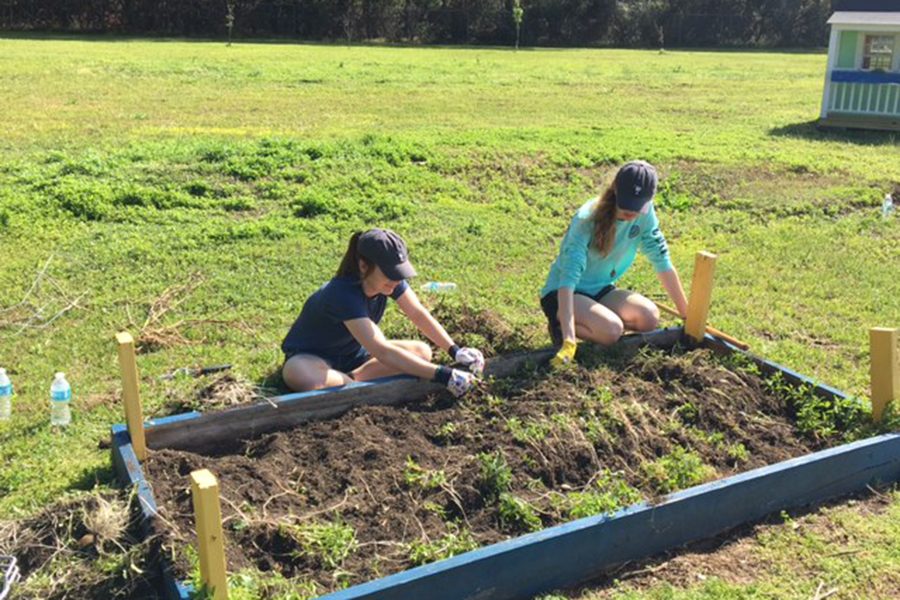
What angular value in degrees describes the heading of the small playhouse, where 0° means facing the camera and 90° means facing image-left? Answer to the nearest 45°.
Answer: approximately 0°

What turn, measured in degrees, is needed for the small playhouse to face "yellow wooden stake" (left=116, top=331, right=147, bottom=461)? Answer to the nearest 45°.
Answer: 0° — it already faces it

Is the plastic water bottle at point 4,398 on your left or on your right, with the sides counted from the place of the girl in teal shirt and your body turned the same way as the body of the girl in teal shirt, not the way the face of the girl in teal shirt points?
on your right

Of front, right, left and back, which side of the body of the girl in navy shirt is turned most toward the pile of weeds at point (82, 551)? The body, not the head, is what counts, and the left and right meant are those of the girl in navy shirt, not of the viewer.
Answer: right

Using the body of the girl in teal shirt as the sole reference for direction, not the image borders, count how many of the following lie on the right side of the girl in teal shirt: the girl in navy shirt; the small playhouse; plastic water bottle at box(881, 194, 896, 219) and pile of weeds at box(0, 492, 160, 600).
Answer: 2

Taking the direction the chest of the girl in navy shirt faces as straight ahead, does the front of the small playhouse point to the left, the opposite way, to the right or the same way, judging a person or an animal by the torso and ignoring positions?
to the right

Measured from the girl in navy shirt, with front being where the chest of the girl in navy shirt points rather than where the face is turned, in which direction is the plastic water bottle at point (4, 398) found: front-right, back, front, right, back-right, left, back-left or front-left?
back-right

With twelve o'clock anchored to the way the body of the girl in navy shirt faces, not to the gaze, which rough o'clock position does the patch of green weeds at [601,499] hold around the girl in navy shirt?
The patch of green weeds is roughly at 12 o'clock from the girl in navy shirt.

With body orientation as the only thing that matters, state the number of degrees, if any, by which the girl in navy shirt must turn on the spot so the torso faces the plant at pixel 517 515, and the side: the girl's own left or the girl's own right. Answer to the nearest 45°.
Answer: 0° — they already face it

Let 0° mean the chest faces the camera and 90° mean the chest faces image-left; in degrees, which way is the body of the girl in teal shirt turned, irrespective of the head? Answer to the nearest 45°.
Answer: approximately 315°
